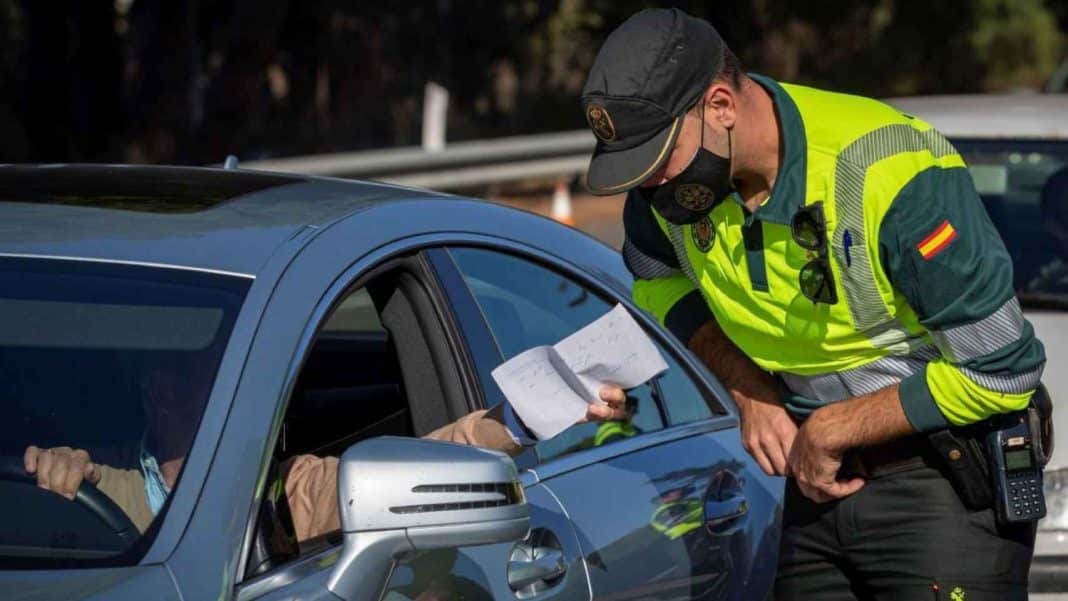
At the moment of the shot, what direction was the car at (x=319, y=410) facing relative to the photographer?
facing the viewer and to the left of the viewer

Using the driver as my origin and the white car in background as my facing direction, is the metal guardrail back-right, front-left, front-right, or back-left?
front-left

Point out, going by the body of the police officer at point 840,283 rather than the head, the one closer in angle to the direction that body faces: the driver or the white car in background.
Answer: the driver

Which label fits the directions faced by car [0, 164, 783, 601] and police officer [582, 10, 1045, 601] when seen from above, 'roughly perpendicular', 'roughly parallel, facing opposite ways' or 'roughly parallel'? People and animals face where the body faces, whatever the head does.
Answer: roughly parallel

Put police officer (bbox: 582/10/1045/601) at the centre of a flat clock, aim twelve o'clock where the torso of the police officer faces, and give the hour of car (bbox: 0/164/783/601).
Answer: The car is roughly at 1 o'clock from the police officer.

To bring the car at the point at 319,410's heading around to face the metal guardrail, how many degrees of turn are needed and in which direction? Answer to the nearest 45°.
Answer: approximately 135° to its right

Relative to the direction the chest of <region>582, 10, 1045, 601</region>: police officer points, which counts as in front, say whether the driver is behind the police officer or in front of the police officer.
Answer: in front

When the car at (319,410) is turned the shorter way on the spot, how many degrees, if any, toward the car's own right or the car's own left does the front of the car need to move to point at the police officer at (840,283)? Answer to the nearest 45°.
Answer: approximately 135° to the car's own left

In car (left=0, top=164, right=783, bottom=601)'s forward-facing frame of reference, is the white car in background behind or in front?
behind

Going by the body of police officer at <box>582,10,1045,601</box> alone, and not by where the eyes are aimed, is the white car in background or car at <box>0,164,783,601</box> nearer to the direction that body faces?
the car

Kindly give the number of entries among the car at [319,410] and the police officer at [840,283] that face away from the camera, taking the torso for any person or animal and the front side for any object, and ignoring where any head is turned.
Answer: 0
